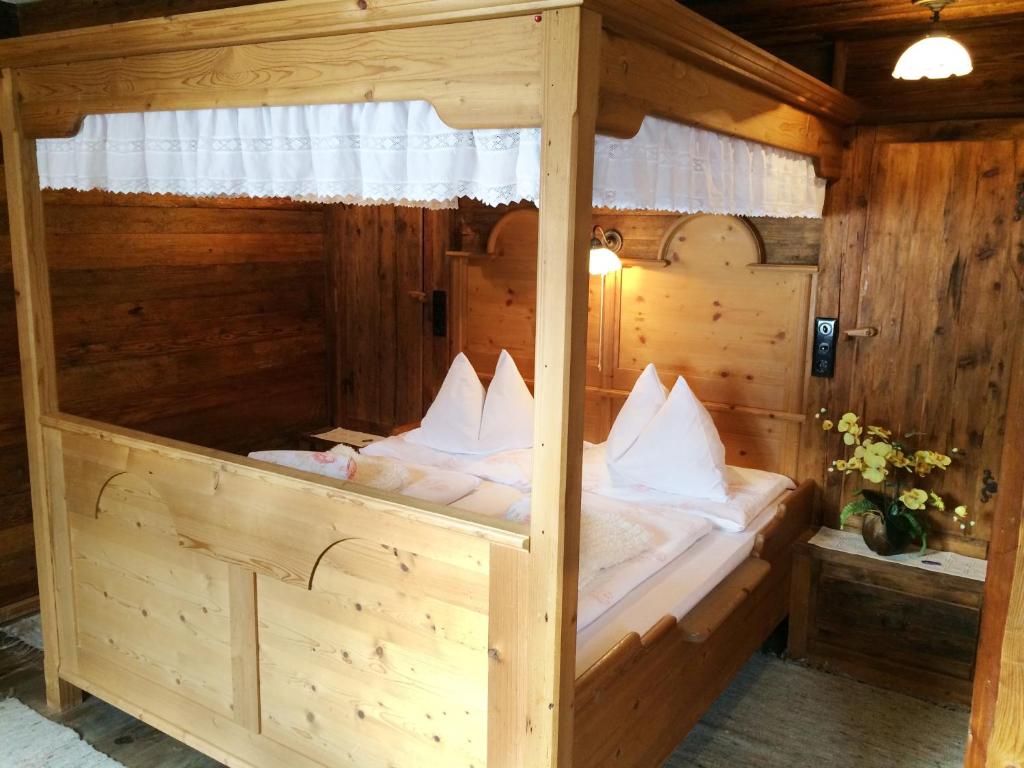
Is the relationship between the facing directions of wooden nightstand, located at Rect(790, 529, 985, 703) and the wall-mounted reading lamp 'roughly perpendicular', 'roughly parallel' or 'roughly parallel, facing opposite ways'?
roughly parallel

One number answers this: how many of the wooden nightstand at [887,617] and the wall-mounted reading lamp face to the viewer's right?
0

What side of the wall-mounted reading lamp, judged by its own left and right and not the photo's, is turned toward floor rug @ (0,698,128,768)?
front

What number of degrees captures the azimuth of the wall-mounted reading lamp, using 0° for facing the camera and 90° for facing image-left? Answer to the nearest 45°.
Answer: approximately 45°

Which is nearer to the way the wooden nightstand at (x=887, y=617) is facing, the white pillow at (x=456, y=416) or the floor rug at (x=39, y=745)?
the floor rug

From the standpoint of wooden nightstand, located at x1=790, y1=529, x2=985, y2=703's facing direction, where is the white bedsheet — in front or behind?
in front

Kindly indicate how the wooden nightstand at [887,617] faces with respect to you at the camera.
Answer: facing the viewer and to the left of the viewer

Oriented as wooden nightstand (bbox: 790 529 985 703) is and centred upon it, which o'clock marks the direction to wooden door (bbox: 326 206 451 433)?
The wooden door is roughly at 2 o'clock from the wooden nightstand.

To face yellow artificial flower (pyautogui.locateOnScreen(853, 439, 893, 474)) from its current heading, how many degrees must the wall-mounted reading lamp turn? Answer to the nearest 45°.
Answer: approximately 90° to its left

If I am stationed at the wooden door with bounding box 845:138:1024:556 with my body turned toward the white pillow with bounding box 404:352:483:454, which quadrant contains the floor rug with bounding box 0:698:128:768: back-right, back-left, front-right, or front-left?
front-left
